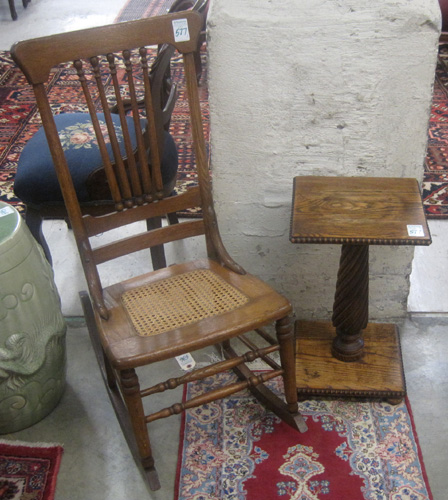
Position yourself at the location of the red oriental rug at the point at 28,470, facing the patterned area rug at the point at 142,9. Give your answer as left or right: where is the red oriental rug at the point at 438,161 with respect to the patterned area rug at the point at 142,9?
right

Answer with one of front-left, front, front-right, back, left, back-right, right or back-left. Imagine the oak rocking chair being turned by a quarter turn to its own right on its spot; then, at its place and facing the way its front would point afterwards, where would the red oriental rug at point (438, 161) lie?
back

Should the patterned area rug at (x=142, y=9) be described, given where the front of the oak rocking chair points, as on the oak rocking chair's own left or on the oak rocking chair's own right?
on the oak rocking chair's own left

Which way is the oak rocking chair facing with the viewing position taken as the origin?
facing the viewer and to the right of the viewer

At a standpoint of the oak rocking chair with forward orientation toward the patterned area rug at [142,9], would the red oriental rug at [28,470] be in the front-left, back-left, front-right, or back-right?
back-left
